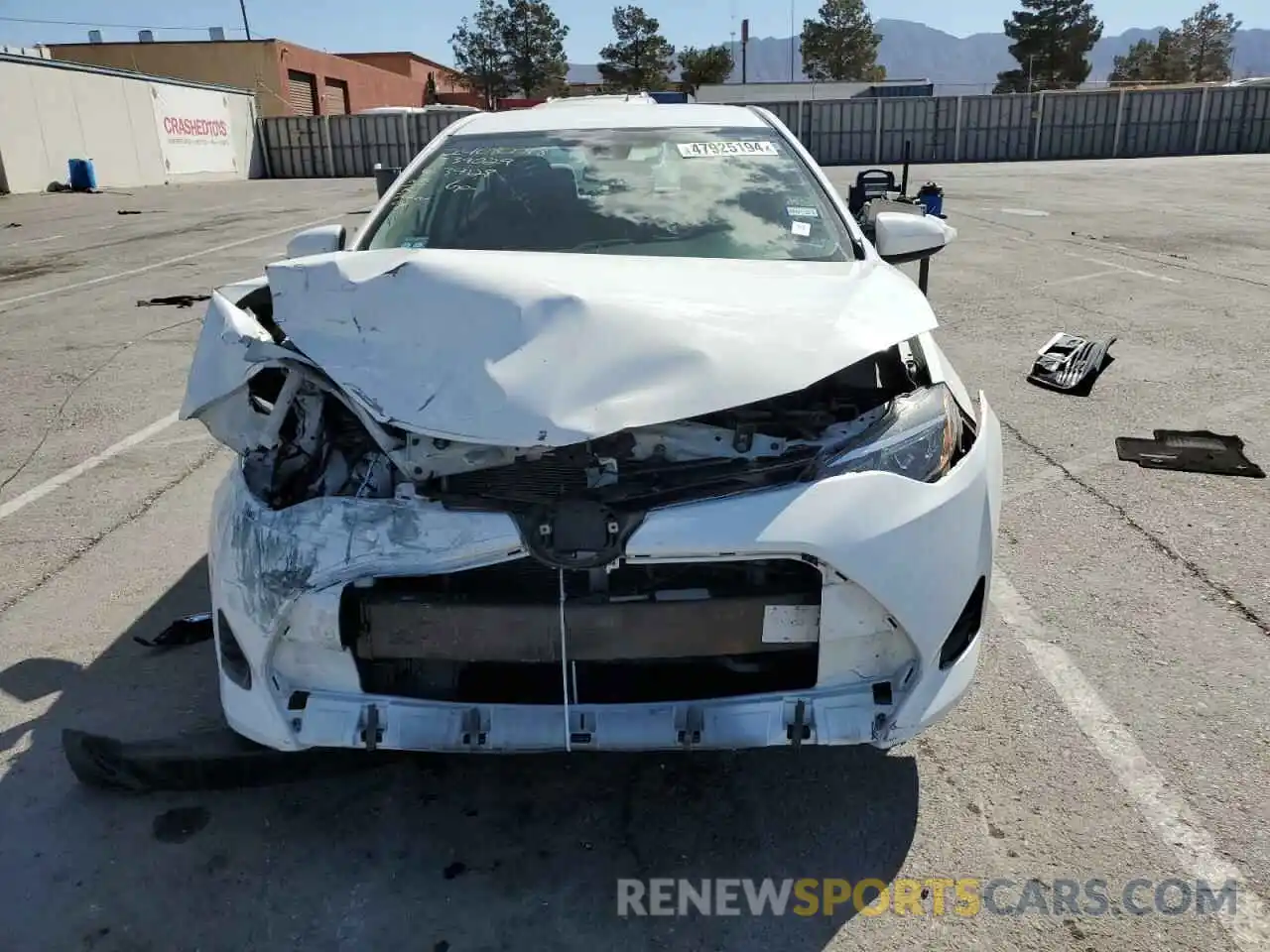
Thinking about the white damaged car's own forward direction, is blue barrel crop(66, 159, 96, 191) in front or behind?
behind

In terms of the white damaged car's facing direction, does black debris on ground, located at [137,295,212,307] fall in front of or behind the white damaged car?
behind

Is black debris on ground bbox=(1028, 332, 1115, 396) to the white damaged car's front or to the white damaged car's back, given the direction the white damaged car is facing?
to the back

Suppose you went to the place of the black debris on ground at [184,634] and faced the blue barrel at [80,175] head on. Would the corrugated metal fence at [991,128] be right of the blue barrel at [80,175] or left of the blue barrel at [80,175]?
right

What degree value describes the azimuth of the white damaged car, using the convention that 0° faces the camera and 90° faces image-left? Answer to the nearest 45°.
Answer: approximately 0°

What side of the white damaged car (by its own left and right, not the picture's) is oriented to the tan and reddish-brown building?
back

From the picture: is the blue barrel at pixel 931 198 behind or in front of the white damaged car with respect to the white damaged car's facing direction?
behind

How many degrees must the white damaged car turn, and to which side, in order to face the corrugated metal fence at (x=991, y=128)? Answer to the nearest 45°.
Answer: approximately 135° to its left

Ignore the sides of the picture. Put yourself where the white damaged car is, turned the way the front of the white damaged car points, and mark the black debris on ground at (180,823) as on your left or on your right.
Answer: on your right

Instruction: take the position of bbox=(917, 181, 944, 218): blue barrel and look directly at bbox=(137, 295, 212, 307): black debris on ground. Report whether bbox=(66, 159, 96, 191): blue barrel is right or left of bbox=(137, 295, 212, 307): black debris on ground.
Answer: right
